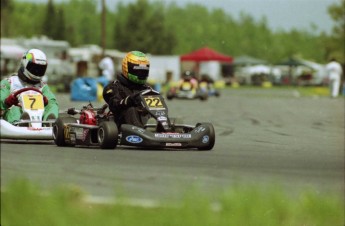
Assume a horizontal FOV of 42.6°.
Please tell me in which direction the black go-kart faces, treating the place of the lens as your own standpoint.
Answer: facing the viewer and to the right of the viewer

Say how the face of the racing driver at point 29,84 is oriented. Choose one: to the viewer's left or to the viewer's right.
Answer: to the viewer's right

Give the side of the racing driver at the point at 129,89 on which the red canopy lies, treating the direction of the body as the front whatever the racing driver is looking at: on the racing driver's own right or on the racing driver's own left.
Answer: on the racing driver's own left

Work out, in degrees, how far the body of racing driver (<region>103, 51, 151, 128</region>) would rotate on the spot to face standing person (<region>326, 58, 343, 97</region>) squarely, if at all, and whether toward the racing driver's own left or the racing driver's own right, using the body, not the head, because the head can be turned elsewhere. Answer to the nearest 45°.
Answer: approximately 90° to the racing driver's own left

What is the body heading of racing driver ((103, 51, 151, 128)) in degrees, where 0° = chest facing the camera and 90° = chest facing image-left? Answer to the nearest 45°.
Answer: approximately 315°

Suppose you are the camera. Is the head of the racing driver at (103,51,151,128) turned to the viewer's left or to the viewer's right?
to the viewer's right

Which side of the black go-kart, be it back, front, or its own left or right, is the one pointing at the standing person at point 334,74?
left

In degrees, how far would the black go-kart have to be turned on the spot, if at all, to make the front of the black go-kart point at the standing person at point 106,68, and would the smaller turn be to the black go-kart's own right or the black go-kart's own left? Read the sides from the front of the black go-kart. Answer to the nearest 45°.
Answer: approximately 135° to the black go-kart's own left
